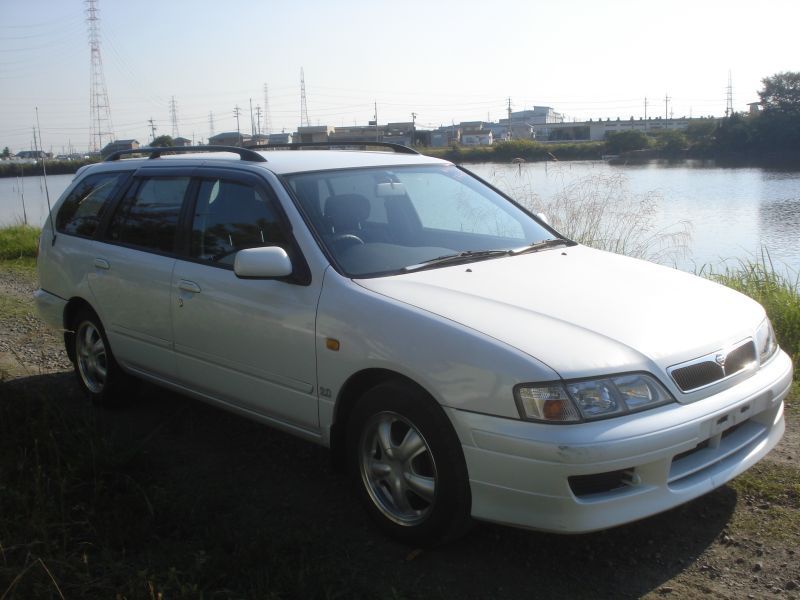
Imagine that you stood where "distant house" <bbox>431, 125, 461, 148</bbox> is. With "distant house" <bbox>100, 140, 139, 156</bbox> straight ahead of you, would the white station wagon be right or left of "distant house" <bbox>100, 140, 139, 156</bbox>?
left

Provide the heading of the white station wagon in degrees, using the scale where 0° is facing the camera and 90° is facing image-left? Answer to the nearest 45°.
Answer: approximately 315°

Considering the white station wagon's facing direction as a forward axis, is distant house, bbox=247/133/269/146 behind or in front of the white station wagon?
behind

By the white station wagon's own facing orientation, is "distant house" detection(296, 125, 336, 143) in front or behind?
behind

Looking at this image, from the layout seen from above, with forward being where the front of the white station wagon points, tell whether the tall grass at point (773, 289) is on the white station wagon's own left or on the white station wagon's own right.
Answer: on the white station wagon's own left

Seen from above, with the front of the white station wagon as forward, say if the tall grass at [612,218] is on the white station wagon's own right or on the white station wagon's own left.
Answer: on the white station wagon's own left

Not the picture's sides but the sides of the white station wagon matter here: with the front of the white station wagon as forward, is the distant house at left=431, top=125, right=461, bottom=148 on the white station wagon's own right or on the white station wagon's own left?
on the white station wagon's own left

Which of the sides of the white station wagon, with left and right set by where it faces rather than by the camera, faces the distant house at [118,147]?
back
